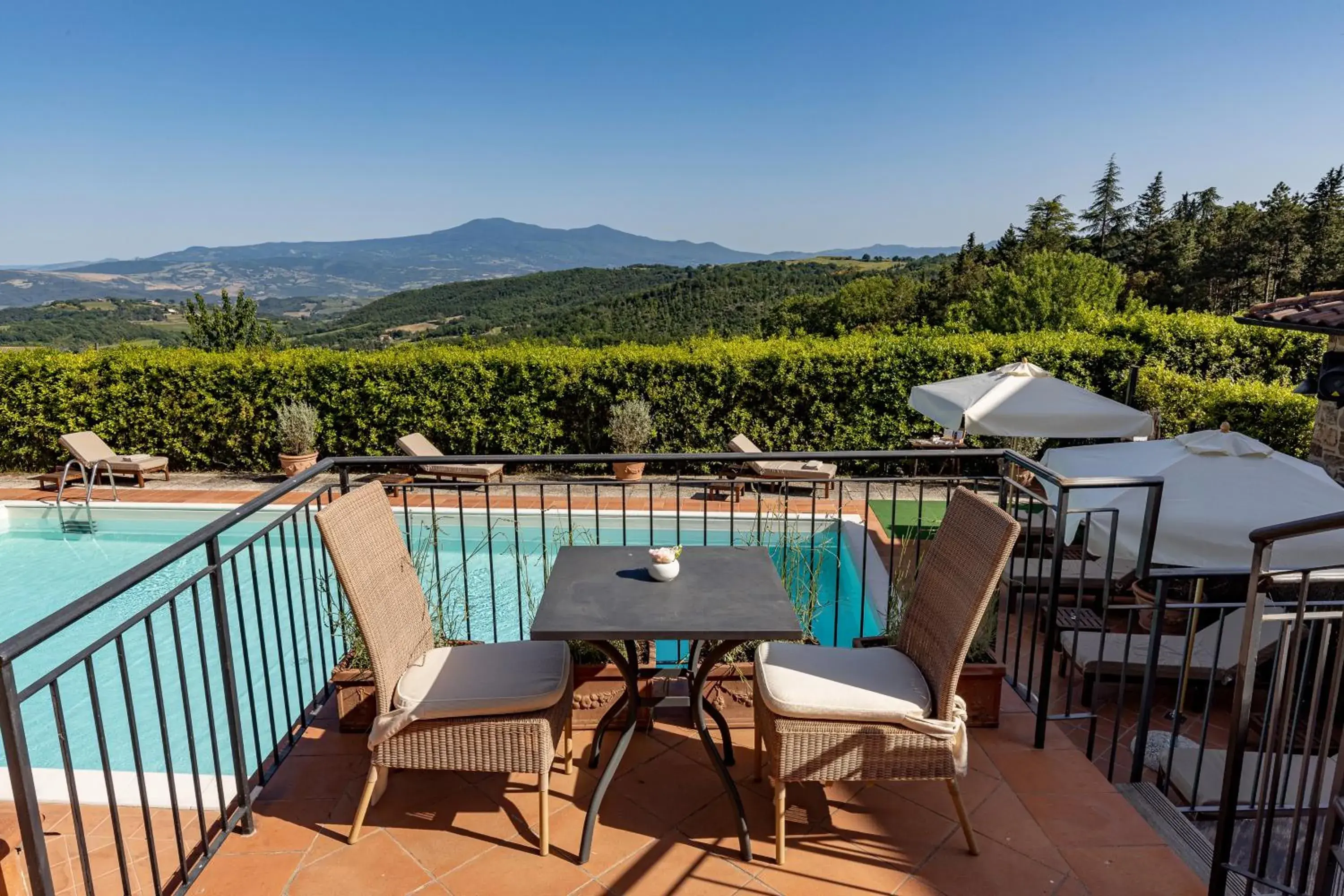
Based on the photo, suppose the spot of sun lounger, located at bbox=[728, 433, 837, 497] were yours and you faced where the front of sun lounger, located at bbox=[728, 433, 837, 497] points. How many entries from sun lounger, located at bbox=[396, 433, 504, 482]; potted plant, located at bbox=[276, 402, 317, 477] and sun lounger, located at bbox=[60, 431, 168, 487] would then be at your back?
3

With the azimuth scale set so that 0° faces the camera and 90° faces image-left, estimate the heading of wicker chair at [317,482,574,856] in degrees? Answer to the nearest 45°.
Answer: approximately 270°

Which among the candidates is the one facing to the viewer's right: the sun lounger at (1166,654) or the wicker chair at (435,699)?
the wicker chair

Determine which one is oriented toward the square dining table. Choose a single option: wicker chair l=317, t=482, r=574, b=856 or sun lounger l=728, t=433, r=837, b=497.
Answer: the wicker chair

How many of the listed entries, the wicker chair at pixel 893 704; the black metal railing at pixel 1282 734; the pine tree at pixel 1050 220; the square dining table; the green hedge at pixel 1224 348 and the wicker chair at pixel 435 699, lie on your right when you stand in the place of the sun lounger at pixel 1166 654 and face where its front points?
2

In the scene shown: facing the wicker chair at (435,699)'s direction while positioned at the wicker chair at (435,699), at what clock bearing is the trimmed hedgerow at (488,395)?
The trimmed hedgerow is roughly at 9 o'clock from the wicker chair.

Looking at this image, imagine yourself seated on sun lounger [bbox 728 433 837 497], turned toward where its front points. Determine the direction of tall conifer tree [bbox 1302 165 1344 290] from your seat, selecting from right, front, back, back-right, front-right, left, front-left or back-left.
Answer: front-left

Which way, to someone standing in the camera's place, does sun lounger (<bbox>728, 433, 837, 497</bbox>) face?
facing to the right of the viewer

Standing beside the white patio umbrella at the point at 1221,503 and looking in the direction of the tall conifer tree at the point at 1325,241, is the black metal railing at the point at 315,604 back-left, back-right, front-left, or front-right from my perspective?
back-left

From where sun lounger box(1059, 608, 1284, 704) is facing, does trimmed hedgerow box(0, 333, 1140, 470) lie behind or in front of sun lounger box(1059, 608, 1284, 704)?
in front

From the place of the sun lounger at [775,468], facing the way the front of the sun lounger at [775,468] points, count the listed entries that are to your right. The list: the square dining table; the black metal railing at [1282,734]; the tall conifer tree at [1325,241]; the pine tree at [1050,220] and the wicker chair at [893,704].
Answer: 3

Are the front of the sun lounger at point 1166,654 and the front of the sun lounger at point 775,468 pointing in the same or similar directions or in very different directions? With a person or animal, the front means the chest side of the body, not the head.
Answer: very different directions

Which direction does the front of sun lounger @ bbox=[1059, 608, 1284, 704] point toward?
to the viewer's left

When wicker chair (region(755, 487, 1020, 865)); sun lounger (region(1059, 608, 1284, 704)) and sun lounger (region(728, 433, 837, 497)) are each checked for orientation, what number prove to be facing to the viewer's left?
2

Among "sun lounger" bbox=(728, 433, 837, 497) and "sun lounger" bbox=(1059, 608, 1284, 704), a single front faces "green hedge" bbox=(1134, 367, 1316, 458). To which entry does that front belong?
"sun lounger" bbox=(728, 433, 837, 497)

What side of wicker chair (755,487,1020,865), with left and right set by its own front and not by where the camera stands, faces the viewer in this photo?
left

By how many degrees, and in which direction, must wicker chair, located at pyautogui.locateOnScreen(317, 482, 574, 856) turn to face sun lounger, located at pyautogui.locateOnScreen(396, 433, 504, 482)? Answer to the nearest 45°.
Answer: approximately 90° to its left

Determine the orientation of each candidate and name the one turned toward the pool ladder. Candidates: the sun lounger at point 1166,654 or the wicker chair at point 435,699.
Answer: the sun lounger
